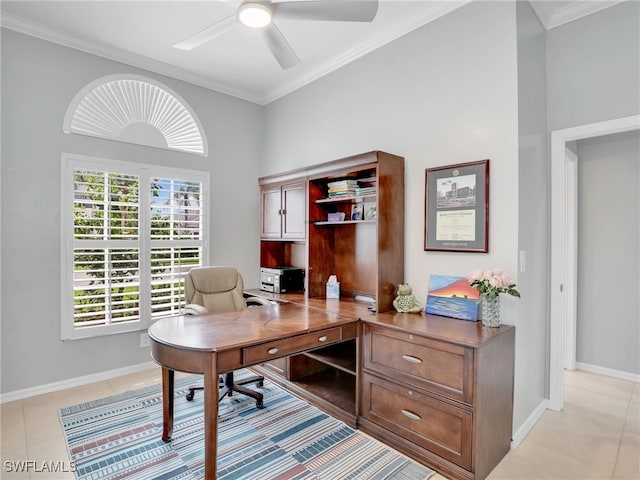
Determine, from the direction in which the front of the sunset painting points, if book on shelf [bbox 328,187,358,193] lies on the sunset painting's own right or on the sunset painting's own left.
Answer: on the sunset painting's own right

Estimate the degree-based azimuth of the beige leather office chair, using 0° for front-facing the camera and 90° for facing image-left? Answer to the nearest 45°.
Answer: approximately 315°

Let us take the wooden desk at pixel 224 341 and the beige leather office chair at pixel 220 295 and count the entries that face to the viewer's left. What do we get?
0

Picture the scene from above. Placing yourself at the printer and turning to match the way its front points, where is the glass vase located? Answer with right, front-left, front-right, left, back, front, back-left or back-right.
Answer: left

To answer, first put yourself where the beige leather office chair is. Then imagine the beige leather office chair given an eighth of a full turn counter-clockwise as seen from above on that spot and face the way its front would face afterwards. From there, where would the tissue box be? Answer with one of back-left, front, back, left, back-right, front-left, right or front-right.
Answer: front

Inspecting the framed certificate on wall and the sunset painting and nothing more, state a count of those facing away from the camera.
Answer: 0

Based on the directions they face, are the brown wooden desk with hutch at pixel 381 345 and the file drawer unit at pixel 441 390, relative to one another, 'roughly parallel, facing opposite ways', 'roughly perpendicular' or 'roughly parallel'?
roughly parallel

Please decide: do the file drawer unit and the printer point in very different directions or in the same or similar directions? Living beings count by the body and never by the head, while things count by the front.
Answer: same or similar directions

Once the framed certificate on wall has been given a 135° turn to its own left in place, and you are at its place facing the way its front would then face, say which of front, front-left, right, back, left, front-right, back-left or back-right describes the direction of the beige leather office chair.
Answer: back

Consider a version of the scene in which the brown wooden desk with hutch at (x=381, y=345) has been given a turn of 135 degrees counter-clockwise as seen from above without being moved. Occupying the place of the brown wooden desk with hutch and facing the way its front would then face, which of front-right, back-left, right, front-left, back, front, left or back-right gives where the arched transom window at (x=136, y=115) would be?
back

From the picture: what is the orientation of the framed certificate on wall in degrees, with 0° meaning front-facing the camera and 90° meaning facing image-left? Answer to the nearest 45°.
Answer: approximately 45°

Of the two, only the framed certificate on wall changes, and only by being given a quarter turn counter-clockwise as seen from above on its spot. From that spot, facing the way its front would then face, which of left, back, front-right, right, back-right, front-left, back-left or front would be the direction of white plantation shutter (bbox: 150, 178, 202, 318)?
back-right

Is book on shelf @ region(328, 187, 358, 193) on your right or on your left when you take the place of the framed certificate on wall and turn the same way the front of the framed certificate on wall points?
on your right

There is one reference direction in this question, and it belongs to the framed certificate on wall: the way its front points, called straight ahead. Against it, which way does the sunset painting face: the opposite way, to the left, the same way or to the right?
the same way

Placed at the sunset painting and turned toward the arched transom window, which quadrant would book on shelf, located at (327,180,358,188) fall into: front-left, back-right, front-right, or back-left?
front-right

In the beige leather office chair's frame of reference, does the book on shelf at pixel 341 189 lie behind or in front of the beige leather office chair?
in front

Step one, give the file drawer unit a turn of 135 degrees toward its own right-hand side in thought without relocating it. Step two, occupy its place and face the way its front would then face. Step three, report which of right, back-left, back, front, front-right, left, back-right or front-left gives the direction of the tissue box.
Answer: front-left

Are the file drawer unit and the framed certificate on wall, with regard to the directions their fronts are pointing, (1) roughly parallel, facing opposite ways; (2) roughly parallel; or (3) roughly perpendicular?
roughly parallel
